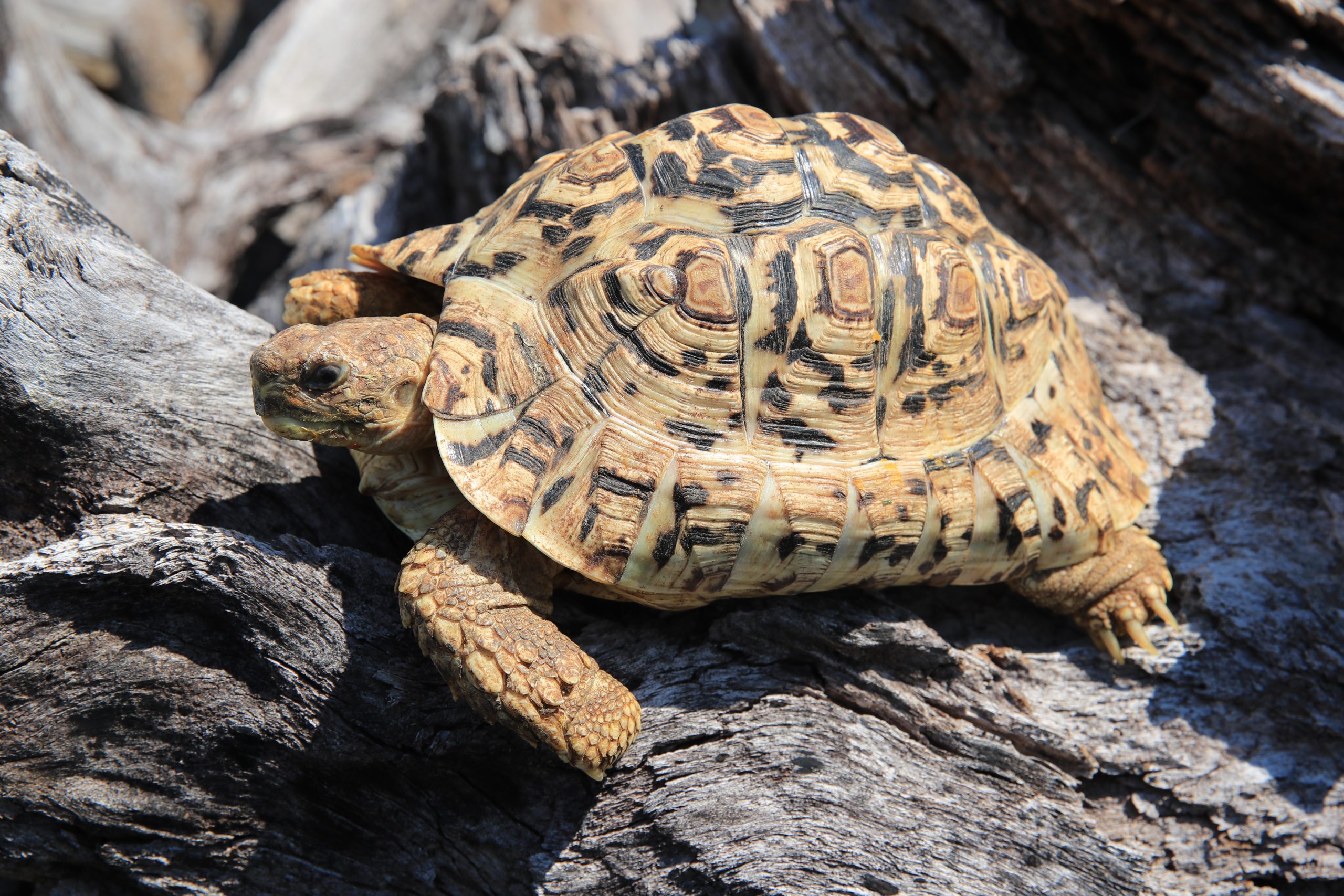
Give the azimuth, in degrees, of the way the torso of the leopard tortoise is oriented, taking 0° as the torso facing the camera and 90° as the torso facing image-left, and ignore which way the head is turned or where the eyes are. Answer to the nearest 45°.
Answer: approximately 90°
